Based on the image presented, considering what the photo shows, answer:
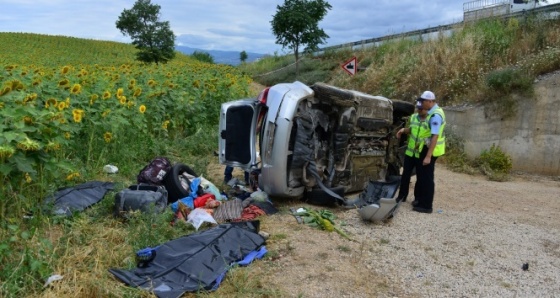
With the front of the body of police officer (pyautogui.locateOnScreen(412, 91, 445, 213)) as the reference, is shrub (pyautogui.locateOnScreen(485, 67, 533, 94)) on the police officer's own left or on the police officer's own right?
on the police officer's own right

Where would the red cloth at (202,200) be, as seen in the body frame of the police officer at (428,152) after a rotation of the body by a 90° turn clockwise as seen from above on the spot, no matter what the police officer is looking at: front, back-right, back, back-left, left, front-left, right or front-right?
back-left

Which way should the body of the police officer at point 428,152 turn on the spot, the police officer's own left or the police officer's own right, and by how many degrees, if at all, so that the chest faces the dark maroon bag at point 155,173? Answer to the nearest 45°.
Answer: approximately 45° to the police officer's own left

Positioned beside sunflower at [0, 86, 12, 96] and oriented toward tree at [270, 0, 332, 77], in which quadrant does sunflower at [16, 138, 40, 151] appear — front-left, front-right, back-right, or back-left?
back-right

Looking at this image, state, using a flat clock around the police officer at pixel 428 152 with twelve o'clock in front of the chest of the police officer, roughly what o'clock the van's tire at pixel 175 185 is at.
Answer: The van's tire is roughly at 11 o'clock from the police officer.

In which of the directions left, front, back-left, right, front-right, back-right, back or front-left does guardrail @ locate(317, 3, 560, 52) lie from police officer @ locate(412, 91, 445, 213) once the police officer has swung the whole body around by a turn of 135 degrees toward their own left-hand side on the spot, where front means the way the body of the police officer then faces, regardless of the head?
back-left

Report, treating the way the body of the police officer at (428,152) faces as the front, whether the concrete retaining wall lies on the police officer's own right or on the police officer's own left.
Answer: on the police officer's own right

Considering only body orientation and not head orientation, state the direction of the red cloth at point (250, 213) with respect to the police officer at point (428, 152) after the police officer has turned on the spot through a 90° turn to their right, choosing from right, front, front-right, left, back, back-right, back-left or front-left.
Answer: back-left

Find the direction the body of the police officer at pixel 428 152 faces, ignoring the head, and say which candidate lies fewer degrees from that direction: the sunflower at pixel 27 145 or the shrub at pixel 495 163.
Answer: the sunflower

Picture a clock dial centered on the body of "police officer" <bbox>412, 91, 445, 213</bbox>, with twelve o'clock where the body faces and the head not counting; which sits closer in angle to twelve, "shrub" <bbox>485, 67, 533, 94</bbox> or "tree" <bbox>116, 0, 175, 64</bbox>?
the tree

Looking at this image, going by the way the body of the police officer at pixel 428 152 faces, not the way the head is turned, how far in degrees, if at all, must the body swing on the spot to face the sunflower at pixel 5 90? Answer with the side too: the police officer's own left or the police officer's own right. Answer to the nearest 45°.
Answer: approximately 45° to the police officer's own left

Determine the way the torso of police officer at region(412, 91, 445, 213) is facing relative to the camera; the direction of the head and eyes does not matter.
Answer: to the viewer's left

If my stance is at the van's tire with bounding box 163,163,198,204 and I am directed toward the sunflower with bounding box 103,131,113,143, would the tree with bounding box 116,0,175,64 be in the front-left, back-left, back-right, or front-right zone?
front-right

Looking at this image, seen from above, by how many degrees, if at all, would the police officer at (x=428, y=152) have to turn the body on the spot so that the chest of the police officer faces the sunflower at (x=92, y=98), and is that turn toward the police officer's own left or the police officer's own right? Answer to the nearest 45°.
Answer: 0° — they already face it

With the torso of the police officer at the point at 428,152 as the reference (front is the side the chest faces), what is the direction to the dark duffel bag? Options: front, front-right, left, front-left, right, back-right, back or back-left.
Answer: front-left

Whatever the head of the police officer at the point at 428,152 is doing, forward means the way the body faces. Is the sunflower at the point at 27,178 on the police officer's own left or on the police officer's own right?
on the police officer's own left
